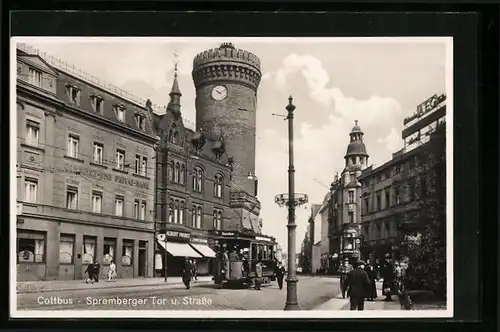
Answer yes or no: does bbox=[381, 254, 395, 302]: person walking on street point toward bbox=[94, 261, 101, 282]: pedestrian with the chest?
no

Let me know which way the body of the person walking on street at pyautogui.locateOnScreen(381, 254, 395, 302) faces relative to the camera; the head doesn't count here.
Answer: toward the camera

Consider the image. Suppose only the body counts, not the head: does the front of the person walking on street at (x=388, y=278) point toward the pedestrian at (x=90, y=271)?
no
